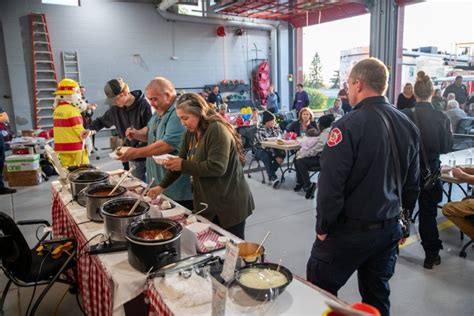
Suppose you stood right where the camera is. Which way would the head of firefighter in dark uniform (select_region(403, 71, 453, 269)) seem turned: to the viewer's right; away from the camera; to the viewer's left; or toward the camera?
away from the camera

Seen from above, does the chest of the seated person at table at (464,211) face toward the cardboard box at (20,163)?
yes

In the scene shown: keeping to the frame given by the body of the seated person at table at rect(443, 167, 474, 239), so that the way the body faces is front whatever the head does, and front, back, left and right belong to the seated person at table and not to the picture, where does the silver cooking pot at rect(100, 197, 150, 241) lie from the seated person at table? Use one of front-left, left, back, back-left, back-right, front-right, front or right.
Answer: front-left

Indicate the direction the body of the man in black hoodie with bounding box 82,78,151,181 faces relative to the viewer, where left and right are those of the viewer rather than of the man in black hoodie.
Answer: facing the viewer and to the left of the viewer

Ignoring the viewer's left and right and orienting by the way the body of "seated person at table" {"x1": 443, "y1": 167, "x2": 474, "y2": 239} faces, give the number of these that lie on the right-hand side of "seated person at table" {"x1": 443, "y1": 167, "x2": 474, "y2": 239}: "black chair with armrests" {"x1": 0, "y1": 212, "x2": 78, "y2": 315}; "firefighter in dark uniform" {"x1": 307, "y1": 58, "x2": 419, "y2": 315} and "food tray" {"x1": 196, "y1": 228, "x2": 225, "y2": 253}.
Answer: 0

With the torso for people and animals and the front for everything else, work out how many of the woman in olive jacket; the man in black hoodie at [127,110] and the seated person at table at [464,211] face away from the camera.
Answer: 0

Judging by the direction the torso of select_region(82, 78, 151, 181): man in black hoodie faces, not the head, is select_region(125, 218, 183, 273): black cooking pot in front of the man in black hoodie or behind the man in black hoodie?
in front

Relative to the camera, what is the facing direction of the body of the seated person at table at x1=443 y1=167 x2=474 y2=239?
to the viewer's left

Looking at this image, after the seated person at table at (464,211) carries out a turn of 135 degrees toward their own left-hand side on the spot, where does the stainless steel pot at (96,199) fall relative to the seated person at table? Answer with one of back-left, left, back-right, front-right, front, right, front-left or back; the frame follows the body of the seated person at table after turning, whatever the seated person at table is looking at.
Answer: right

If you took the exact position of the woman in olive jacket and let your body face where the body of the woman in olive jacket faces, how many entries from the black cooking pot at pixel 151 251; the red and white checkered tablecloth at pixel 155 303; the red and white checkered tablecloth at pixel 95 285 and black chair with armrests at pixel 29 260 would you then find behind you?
0

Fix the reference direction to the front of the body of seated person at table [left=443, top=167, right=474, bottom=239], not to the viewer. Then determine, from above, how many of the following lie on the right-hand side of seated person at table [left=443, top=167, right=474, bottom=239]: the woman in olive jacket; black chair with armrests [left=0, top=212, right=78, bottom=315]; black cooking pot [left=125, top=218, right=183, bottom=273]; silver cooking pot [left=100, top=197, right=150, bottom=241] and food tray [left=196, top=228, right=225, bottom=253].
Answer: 0

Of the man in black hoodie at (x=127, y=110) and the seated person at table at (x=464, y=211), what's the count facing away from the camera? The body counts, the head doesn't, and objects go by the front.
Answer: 0

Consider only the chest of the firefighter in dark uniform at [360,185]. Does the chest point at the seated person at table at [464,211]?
no

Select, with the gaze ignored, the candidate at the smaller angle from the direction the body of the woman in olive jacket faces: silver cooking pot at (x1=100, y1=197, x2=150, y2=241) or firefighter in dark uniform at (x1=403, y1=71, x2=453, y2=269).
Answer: the silver cooking pot
